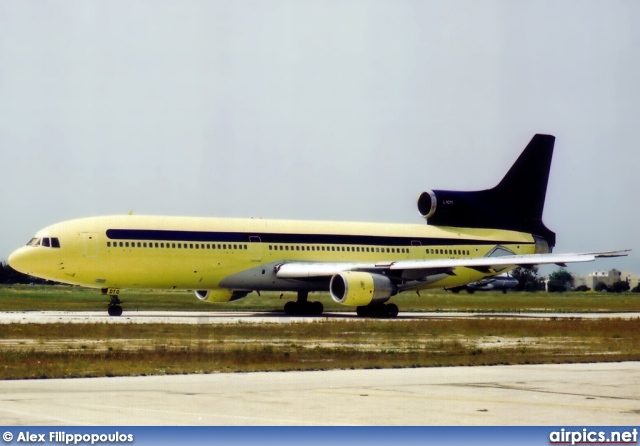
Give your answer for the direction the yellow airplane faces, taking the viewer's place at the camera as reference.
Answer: facing the viewer and to the left of the viewer
